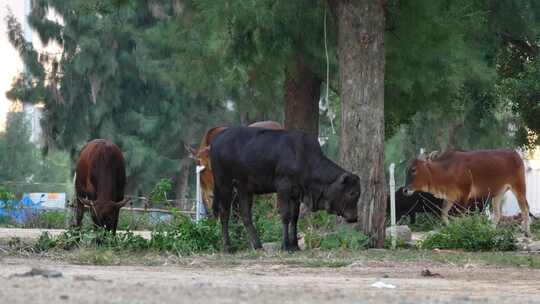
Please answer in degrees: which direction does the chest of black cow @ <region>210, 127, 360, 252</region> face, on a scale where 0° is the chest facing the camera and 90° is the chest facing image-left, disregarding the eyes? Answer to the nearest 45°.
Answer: approximately 270°

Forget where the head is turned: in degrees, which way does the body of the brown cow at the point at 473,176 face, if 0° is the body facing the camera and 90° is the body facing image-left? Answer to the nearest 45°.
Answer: approximately 90°

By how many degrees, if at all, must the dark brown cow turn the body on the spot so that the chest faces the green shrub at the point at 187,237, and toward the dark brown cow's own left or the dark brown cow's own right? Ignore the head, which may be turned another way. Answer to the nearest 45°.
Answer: approximately 45° to the dark brown cow's own left

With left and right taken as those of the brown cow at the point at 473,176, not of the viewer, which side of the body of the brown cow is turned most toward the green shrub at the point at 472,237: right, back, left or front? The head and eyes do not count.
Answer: left

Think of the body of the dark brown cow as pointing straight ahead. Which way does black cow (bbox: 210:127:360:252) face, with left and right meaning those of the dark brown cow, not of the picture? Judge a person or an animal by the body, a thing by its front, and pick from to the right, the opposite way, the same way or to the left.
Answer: to the left

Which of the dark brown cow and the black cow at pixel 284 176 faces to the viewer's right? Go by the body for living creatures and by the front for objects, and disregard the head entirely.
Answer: the black cow

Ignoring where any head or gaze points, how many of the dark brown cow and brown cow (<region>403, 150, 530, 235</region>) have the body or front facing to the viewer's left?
1
